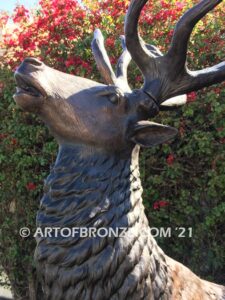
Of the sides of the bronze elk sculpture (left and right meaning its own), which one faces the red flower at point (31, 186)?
right

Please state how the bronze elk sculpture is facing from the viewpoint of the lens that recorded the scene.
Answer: facing to the left of the viewer

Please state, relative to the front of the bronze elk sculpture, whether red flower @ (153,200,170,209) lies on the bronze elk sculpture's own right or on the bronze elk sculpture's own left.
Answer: on the bronze elk sculpture's own right

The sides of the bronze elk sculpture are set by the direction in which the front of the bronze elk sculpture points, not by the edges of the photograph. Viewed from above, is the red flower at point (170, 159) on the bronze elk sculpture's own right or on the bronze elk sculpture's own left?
on the bronze elk sculpture's own right
